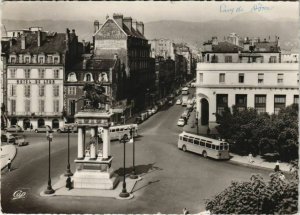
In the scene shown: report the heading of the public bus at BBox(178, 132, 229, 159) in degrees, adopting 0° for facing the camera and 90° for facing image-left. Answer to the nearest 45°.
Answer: approximately 135°

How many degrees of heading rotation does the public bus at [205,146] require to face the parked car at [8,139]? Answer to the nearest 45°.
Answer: approximately 45° to its left

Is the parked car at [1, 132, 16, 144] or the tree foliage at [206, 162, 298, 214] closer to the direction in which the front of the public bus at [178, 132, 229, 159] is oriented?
the parked car

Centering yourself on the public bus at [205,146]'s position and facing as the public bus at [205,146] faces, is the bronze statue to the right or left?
on its left

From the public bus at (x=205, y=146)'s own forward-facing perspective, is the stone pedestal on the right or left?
on its left

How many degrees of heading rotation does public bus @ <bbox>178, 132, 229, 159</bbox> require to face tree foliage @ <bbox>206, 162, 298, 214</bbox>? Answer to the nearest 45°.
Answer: approximately 135° to its left

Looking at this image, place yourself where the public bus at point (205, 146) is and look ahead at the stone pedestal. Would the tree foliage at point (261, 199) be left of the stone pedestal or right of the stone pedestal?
left
